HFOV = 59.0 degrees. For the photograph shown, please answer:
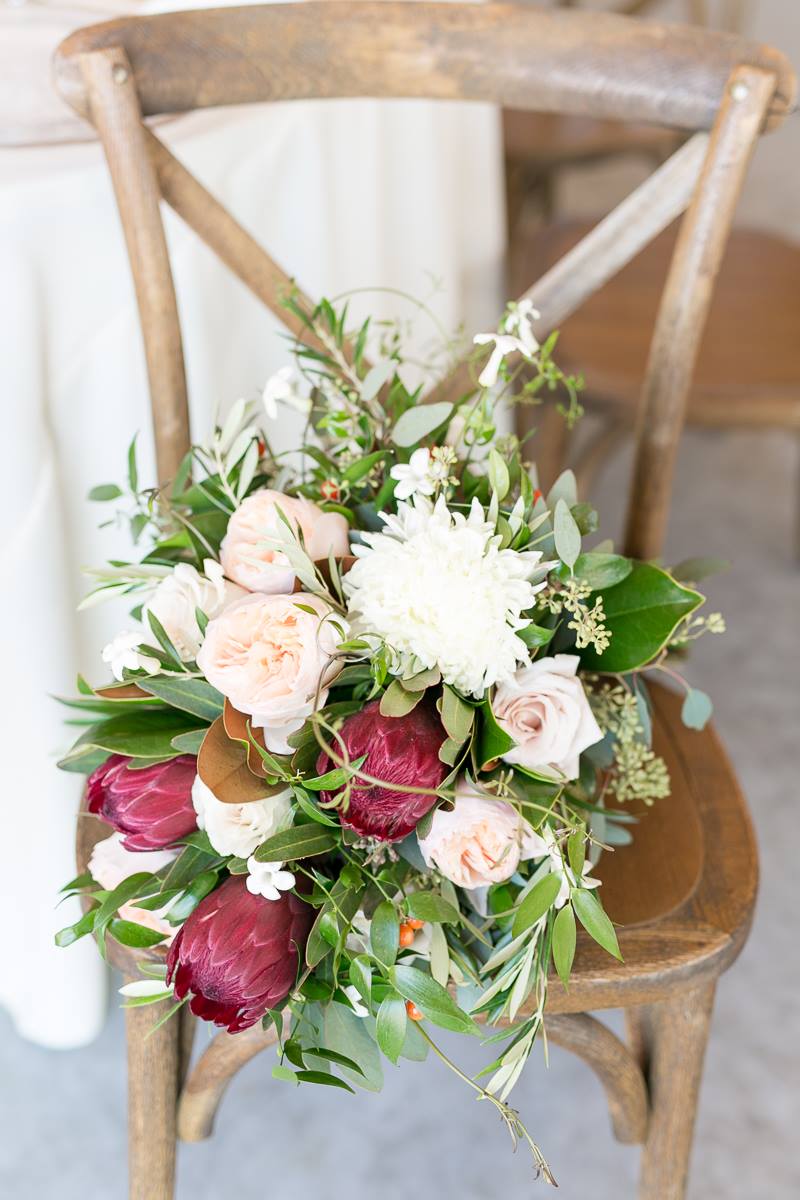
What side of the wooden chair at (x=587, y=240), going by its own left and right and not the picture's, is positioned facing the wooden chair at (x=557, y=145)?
back

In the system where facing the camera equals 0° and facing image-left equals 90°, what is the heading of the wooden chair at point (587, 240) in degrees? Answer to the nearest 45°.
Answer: approximately 0°

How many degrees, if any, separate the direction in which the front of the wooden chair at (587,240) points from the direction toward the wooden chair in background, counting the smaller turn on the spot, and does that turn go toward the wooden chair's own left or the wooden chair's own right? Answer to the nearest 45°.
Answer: approximately 180°
